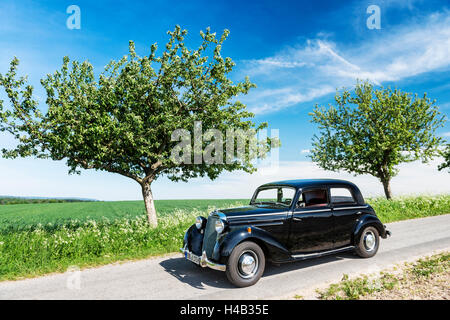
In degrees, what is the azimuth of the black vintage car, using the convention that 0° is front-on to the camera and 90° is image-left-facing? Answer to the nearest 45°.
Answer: approximately 45°
